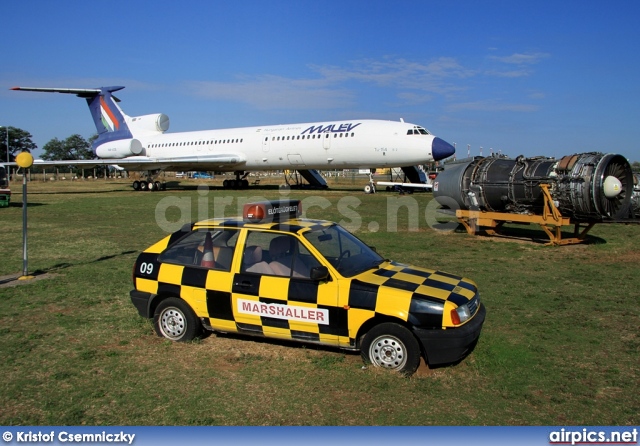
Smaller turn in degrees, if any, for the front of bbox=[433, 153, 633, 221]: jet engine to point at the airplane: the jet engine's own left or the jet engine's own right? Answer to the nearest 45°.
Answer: approximately 180°

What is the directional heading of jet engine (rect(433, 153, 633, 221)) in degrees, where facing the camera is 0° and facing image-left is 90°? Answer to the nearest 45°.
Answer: approximately 315°

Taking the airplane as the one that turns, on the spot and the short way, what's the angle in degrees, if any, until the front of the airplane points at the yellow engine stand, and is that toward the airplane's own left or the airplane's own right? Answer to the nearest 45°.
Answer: approximately 45° to the airplane's own right

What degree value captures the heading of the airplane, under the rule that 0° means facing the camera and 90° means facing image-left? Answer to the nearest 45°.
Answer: approximately 315°

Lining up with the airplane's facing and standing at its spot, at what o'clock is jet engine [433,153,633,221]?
The jet engine is roughly at 1 o'clock from the airplane.
